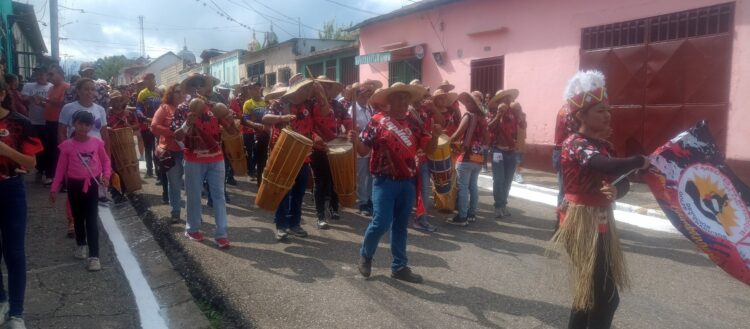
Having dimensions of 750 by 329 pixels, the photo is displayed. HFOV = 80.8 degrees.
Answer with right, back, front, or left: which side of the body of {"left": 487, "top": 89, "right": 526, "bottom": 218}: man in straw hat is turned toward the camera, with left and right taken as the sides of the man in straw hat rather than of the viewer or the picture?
front

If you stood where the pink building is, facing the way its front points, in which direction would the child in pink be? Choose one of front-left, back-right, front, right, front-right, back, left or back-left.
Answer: front

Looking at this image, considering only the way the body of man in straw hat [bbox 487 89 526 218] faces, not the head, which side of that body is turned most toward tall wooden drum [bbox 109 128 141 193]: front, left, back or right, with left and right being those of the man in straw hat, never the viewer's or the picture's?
right

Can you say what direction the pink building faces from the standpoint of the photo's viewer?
facing the viewer and to the left of the viewer

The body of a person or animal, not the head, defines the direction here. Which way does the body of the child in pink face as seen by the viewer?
toward the camera

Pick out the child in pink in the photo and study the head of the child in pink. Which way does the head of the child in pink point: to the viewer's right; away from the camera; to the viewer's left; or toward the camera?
toward the camera

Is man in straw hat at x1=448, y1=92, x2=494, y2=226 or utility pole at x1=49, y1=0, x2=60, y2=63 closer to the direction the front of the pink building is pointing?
the man in straw hat

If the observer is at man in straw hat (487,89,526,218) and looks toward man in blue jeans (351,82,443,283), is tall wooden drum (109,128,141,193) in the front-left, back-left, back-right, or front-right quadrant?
front-right

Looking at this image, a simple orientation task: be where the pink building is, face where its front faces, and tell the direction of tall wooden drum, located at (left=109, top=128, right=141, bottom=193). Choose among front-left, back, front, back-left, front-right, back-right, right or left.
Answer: front

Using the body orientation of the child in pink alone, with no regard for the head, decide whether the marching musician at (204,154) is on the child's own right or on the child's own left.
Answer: on the child's own left

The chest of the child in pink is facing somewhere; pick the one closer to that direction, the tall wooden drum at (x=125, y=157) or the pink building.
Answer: the pink building

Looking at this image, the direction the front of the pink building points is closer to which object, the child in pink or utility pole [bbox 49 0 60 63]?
the child in pink

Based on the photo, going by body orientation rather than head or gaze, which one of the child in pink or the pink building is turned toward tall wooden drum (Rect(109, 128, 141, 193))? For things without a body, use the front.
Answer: the pink building

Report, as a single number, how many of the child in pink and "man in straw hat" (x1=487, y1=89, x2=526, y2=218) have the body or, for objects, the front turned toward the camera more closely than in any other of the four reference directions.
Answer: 2

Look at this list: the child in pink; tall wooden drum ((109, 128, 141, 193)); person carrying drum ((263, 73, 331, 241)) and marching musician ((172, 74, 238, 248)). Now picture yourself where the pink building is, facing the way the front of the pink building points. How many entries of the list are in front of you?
4
